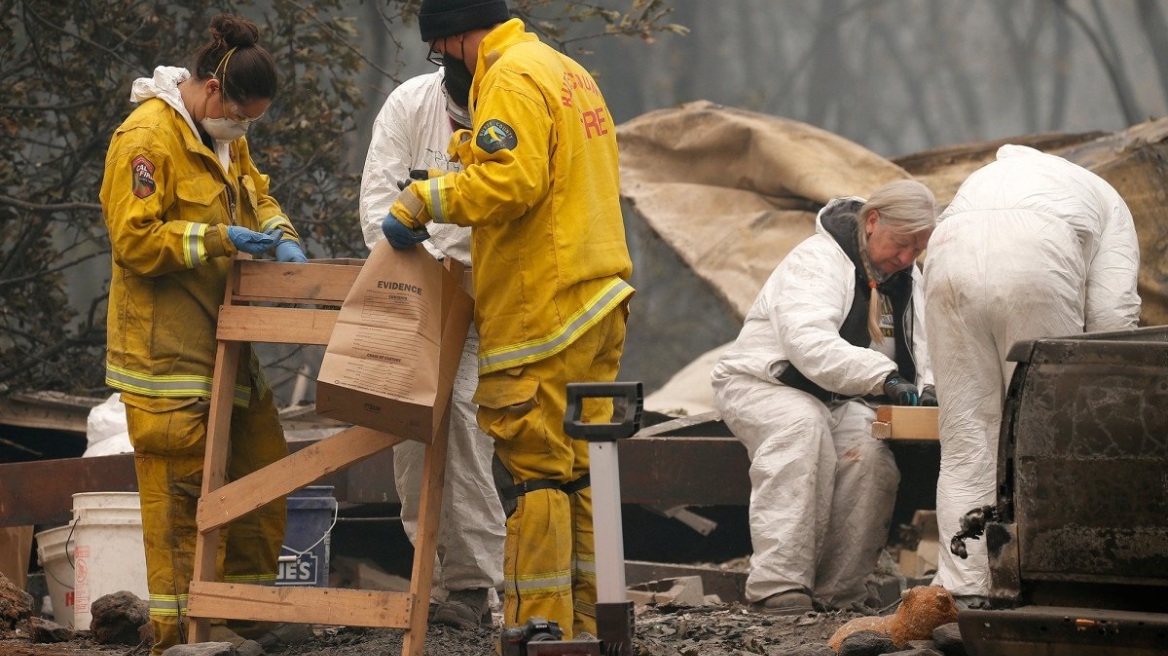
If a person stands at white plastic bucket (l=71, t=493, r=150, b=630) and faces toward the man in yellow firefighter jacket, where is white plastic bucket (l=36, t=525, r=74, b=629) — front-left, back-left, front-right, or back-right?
back-left

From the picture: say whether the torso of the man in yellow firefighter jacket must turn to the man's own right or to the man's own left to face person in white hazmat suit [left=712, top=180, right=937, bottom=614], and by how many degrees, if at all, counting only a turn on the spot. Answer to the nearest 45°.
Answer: approximately 90° to the man's own right

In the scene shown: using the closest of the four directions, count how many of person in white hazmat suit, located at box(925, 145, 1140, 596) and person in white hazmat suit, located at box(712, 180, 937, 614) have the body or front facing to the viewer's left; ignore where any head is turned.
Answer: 0

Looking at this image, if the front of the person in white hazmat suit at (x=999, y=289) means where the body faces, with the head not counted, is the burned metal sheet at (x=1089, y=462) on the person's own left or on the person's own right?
on the person's own right

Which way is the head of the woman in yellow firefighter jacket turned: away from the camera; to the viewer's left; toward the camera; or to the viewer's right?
to the viewer's right

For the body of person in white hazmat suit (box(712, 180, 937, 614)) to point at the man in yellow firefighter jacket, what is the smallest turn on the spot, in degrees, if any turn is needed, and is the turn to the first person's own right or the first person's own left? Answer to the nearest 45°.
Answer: approximately 90° to the first person's own right

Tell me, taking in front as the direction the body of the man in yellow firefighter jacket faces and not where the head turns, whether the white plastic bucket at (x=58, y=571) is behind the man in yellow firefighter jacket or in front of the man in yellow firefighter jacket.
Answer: in front

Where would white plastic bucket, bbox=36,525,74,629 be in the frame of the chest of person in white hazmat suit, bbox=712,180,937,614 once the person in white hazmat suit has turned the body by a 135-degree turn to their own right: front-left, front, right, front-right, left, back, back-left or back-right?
front

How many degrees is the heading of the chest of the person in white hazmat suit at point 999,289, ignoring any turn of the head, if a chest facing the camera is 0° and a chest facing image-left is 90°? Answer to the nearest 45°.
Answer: approximately 225°

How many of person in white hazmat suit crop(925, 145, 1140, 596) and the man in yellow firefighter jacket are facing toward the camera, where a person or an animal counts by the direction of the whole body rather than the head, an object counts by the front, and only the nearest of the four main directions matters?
0

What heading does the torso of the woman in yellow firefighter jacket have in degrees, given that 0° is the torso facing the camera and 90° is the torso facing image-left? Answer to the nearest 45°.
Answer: approximately 315°

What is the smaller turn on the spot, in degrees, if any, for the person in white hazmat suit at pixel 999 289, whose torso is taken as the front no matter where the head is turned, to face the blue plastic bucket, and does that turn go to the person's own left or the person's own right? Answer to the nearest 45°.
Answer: approximately 135° to the person's own left
